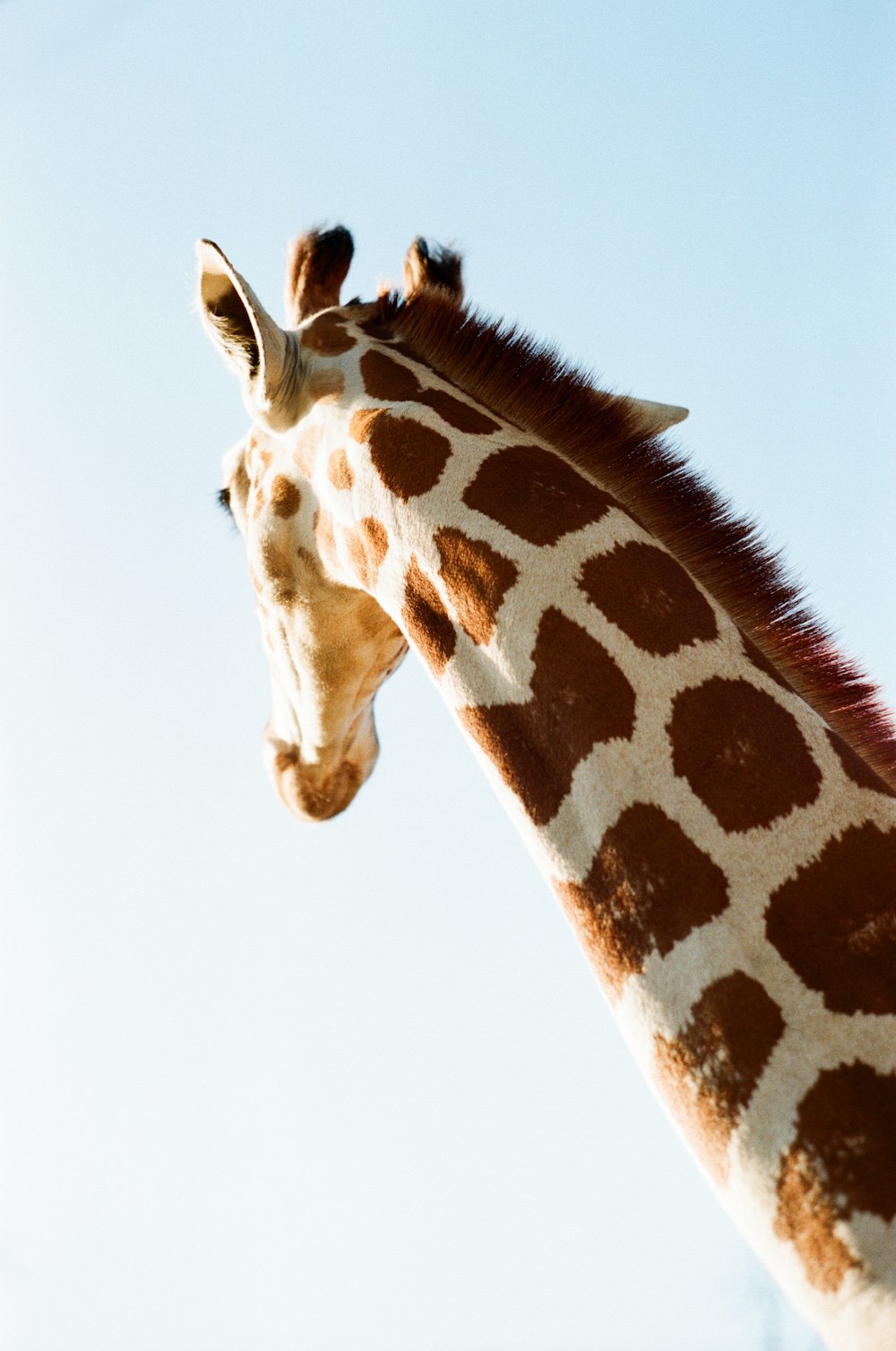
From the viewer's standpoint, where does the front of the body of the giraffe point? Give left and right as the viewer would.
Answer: facing away from the viewer and to the left of the viewer
